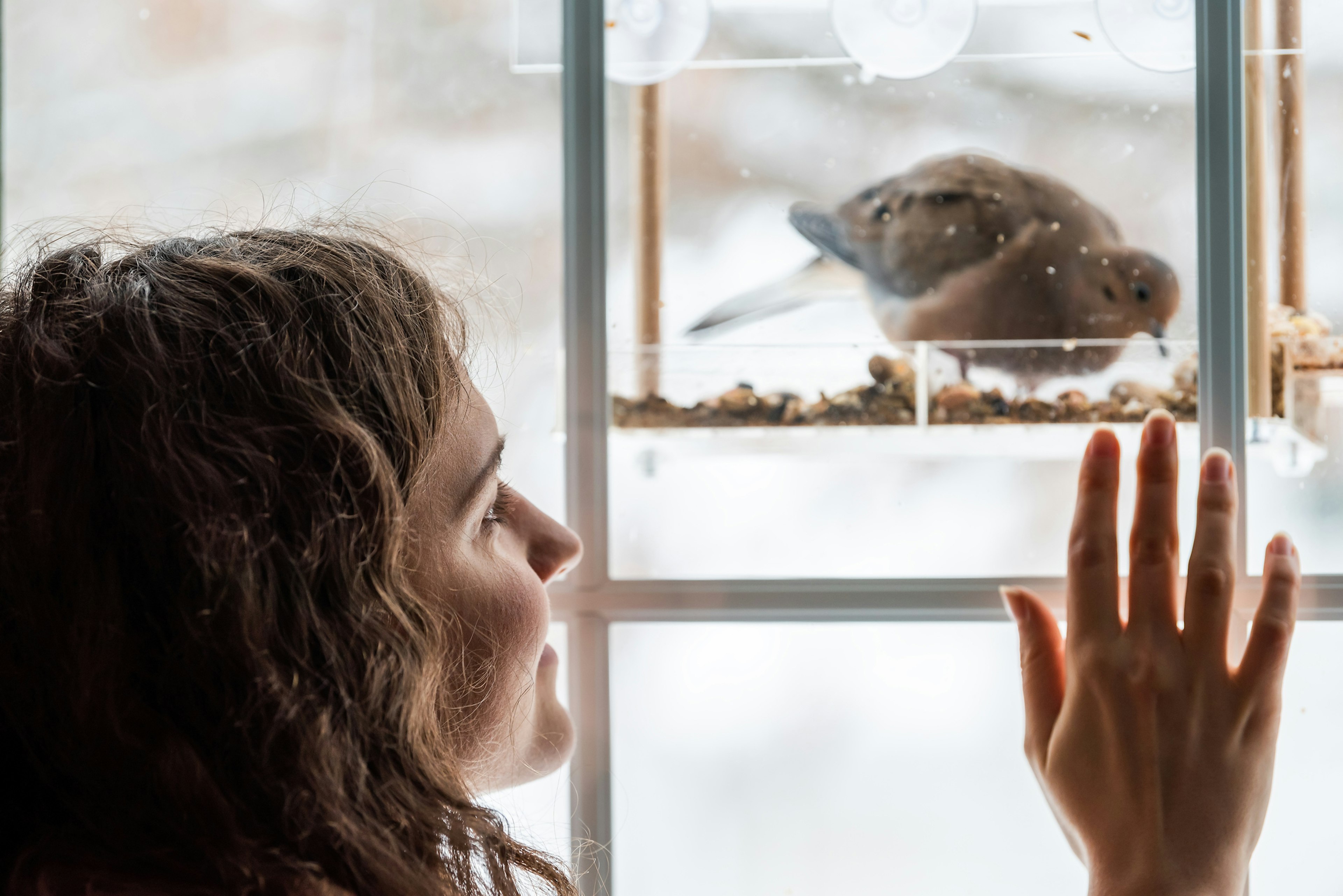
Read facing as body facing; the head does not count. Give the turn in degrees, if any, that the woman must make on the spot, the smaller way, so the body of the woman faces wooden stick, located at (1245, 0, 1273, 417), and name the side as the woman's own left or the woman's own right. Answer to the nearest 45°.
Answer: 0° — they already face it

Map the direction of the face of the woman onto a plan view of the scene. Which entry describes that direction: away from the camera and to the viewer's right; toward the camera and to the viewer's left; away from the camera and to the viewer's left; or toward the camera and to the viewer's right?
away from the camera and to the viewer's right

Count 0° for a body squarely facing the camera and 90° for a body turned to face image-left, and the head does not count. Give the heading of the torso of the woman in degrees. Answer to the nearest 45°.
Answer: approximately 225°

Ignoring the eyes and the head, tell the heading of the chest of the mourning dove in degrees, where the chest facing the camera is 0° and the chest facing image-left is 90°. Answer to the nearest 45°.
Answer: approximately 270°
